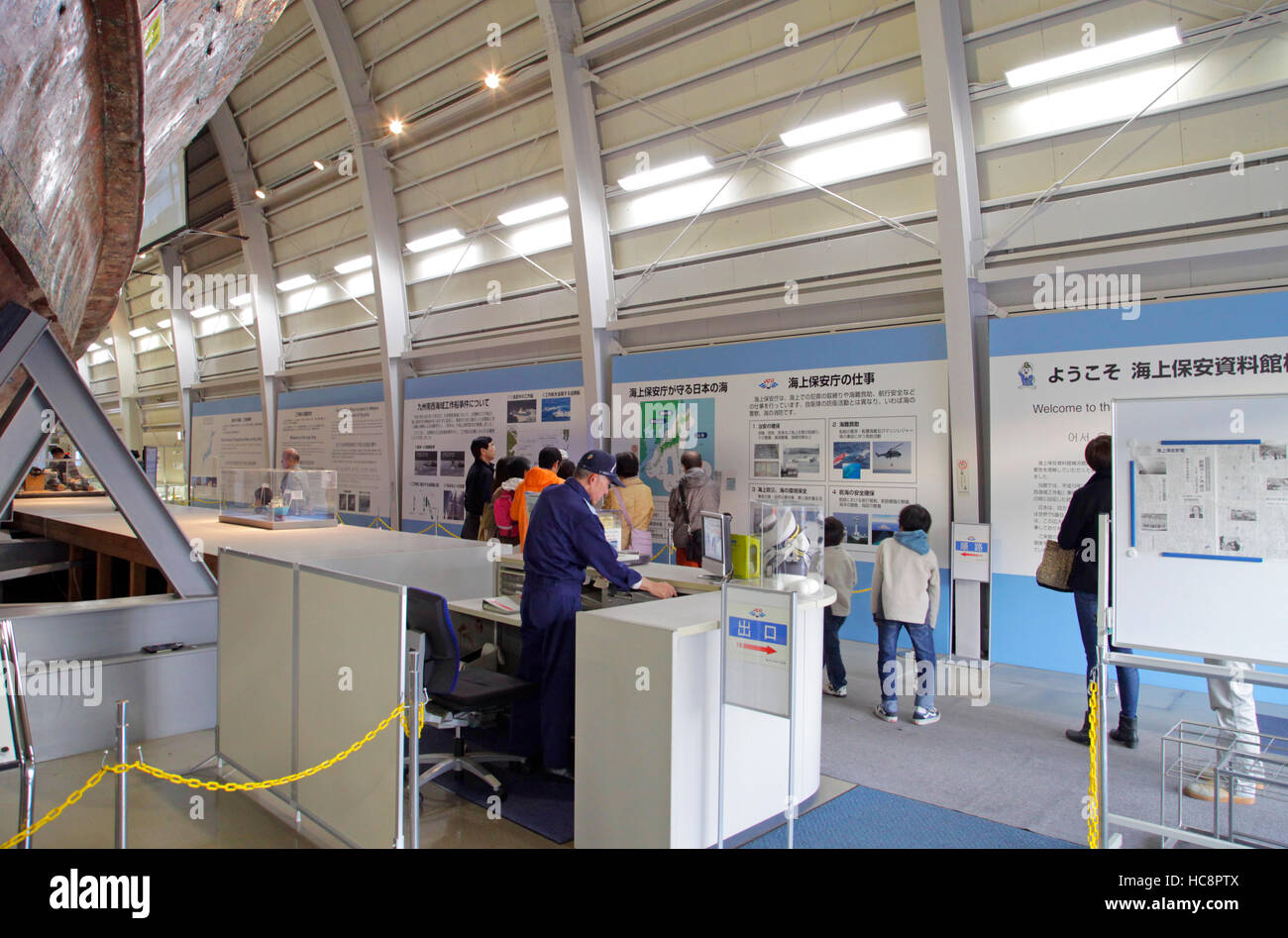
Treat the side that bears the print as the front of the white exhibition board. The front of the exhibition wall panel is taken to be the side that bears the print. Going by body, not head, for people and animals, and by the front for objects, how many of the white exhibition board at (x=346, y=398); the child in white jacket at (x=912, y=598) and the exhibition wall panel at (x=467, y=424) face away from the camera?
1

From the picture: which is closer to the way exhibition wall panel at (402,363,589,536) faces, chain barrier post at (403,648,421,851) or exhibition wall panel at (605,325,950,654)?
the chain barrier post

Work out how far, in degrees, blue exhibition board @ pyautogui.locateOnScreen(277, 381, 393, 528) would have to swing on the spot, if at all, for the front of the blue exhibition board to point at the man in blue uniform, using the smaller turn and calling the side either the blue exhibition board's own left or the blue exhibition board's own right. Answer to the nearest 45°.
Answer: approximately 45° to the blue exhibition board's own left

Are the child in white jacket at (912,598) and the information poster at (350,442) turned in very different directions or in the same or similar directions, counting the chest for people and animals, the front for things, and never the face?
very different directions

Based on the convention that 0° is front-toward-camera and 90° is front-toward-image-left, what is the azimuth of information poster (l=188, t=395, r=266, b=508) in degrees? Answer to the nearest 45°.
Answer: approximately 45°

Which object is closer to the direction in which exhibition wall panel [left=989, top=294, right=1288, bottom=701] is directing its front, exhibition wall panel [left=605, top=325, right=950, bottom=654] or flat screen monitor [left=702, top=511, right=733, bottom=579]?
the flat screen monitor

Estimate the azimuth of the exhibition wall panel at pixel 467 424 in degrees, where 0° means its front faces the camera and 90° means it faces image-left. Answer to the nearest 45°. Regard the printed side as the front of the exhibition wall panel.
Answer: approximately 45°

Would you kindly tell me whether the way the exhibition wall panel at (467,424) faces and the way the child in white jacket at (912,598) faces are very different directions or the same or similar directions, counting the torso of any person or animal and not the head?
very different directions

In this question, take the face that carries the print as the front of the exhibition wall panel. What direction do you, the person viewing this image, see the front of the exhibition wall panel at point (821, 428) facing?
facing the viewer and to the left of the viewer

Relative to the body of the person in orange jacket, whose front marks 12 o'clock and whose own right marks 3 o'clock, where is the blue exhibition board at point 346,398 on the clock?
The blue exhibition board is roughly at 10 o'clock from the person in orange jacket.

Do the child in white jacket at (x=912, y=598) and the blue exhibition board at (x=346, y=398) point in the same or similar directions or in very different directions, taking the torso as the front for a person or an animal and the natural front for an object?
very different directions

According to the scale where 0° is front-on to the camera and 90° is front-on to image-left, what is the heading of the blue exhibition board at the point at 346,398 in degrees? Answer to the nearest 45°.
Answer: approximately 45°

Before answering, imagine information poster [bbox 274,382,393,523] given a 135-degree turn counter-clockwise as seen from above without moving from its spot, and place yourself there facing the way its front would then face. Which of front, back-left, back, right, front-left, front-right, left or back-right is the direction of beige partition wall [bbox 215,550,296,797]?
right

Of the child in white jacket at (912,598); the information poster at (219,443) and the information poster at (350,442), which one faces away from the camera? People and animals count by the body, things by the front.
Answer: the child in white jacket

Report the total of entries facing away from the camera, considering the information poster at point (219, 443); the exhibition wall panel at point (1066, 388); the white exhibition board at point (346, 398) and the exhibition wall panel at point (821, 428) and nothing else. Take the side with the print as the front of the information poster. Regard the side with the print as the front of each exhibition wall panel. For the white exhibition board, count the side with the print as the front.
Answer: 0

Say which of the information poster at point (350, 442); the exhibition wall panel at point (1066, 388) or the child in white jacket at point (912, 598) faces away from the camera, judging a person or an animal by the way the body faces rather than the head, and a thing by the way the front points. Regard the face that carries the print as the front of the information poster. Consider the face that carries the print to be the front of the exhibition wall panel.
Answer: the child in white jacket
